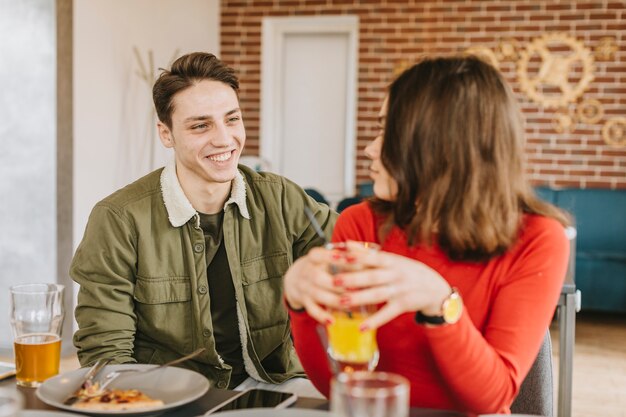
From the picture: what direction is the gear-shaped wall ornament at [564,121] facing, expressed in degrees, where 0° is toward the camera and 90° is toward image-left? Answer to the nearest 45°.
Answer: approximately 0°

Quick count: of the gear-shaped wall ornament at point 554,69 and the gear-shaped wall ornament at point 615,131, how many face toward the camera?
2

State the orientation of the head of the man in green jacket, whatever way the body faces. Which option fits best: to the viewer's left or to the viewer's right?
to the viewer's right

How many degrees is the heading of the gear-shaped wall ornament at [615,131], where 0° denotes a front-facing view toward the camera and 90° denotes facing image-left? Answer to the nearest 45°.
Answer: approximately 0°

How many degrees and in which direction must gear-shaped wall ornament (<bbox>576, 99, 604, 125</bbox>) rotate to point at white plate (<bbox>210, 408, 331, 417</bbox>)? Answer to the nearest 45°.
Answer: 0° — it already faces it

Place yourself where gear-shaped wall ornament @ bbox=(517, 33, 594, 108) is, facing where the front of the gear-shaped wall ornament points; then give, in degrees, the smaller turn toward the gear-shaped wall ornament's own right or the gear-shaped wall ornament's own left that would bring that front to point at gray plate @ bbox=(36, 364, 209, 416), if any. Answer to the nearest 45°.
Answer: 0° — it already faces it
